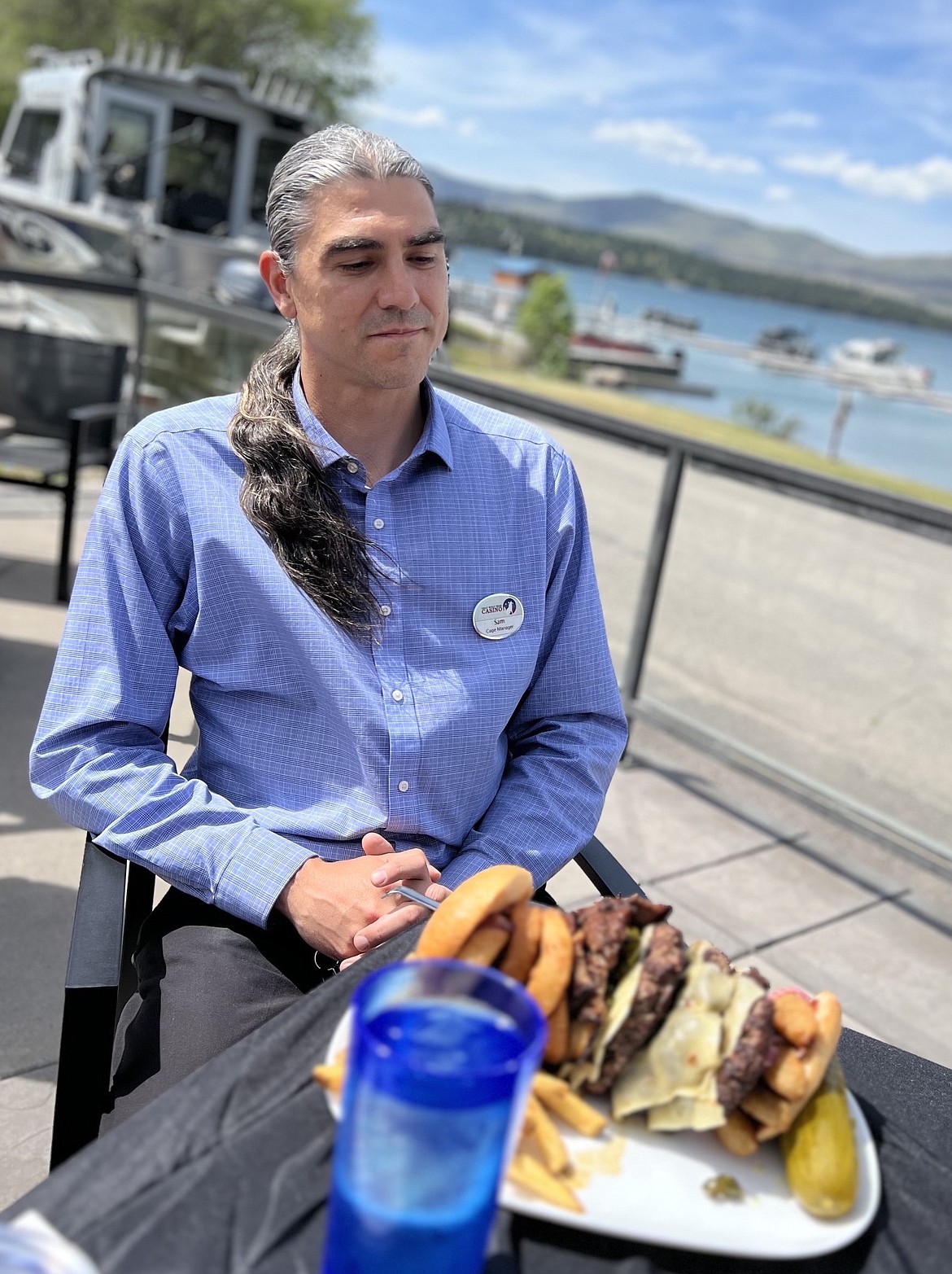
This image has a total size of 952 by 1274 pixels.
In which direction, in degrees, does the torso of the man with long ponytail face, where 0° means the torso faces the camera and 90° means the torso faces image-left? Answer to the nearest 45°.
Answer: approximately 0°

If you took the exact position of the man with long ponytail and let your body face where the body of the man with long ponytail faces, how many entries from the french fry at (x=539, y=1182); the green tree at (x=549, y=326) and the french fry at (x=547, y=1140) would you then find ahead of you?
2

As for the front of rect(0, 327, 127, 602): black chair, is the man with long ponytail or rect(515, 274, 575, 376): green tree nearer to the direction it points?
the man with long ponytail

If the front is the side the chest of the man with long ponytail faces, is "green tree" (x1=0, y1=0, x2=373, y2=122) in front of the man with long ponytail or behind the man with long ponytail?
behind

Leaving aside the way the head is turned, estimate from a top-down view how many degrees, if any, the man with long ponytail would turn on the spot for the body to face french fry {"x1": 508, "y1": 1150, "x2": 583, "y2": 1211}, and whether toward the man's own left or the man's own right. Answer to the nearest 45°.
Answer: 0° — they already face it

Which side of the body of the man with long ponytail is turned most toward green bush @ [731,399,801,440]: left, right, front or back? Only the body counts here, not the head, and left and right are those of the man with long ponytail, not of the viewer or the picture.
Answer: back
